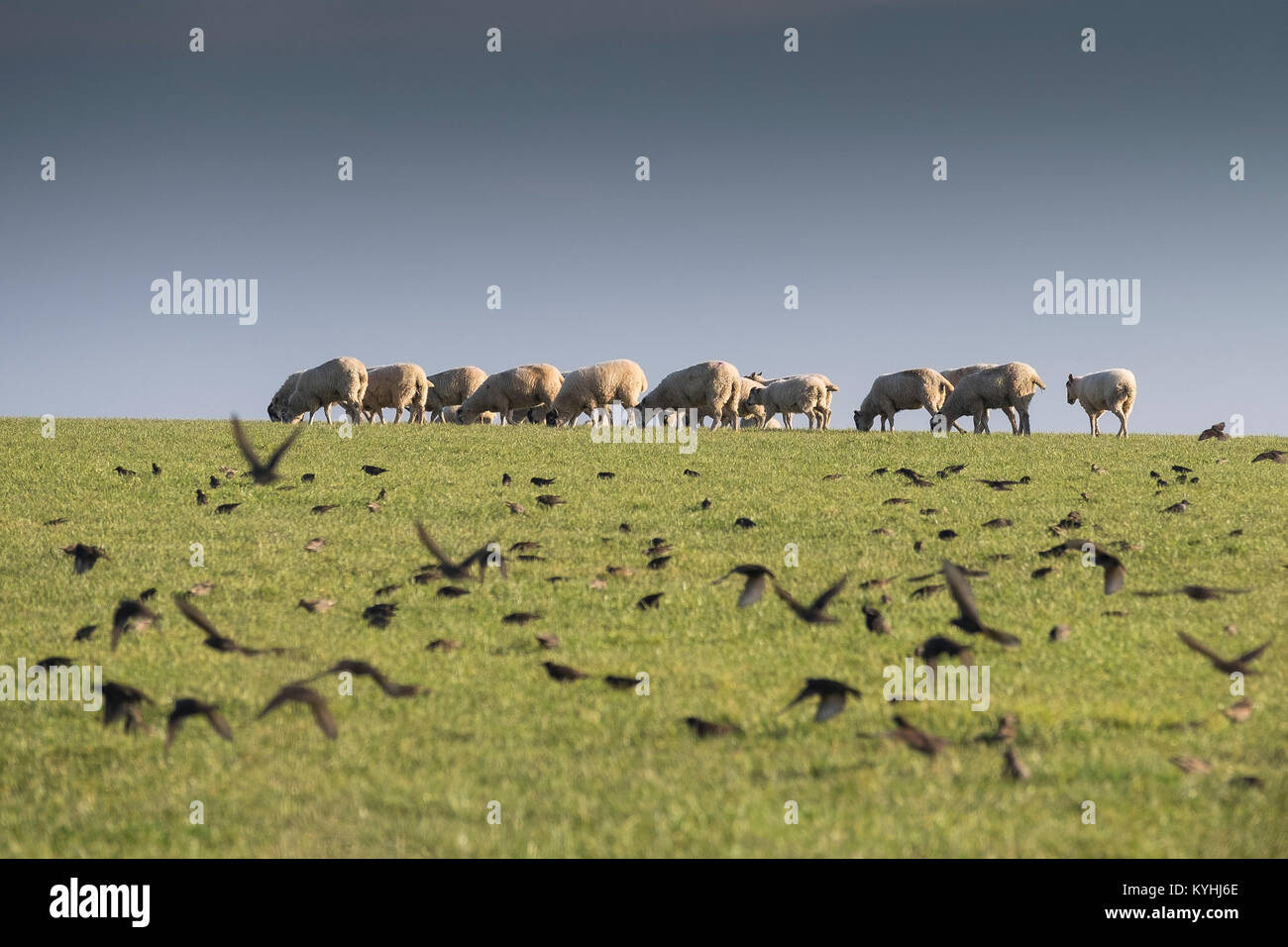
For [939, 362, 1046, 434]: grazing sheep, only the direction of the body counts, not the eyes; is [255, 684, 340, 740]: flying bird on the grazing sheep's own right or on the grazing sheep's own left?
on the grazing sheep's own left

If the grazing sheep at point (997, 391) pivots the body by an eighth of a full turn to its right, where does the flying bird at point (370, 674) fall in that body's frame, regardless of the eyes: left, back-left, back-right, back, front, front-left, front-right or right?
back-left

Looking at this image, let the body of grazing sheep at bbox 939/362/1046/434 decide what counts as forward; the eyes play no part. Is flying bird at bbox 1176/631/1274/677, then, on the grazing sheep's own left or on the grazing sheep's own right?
on the grazing sheep's own left

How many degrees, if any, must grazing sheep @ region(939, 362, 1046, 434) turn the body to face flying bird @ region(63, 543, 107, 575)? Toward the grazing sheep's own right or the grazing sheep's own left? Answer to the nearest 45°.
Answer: approximately 90° to the grazing sheep's own left

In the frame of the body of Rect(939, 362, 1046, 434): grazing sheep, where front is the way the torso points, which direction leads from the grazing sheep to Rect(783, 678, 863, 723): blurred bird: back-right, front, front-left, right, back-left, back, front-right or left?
left

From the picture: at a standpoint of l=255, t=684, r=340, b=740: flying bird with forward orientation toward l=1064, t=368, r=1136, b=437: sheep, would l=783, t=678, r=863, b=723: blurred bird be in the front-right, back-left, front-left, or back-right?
front-right

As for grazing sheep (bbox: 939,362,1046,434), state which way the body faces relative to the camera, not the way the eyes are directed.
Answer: to the viewer's left
